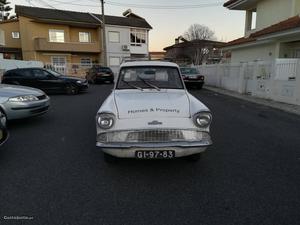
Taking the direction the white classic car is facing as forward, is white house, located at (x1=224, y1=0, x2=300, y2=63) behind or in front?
behind

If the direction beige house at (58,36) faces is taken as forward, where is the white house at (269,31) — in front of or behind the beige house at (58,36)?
in front

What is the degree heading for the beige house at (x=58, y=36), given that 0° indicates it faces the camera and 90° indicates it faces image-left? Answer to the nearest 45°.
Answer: approximately 315°

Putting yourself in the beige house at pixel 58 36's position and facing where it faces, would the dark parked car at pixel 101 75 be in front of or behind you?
in front

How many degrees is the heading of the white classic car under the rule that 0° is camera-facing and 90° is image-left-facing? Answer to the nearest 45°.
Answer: approximately 0°

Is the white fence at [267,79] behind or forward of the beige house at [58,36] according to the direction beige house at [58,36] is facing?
forward

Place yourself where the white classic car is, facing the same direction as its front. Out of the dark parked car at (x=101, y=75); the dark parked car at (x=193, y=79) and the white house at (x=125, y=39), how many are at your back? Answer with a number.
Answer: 3

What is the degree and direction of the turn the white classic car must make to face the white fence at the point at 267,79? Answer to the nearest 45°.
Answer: approximately 135° to its left

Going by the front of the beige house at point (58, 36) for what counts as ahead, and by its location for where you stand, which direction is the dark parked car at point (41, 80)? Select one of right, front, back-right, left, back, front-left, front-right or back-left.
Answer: front-right

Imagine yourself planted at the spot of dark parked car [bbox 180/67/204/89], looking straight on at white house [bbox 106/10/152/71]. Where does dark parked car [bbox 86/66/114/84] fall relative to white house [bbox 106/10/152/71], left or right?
left

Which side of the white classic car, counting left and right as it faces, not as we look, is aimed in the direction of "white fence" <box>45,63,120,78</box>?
back

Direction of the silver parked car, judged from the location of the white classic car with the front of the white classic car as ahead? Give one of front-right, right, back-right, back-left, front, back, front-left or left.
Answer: back-right

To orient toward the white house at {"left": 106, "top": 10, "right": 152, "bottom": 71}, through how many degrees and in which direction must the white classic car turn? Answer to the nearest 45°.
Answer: approximately 180°
